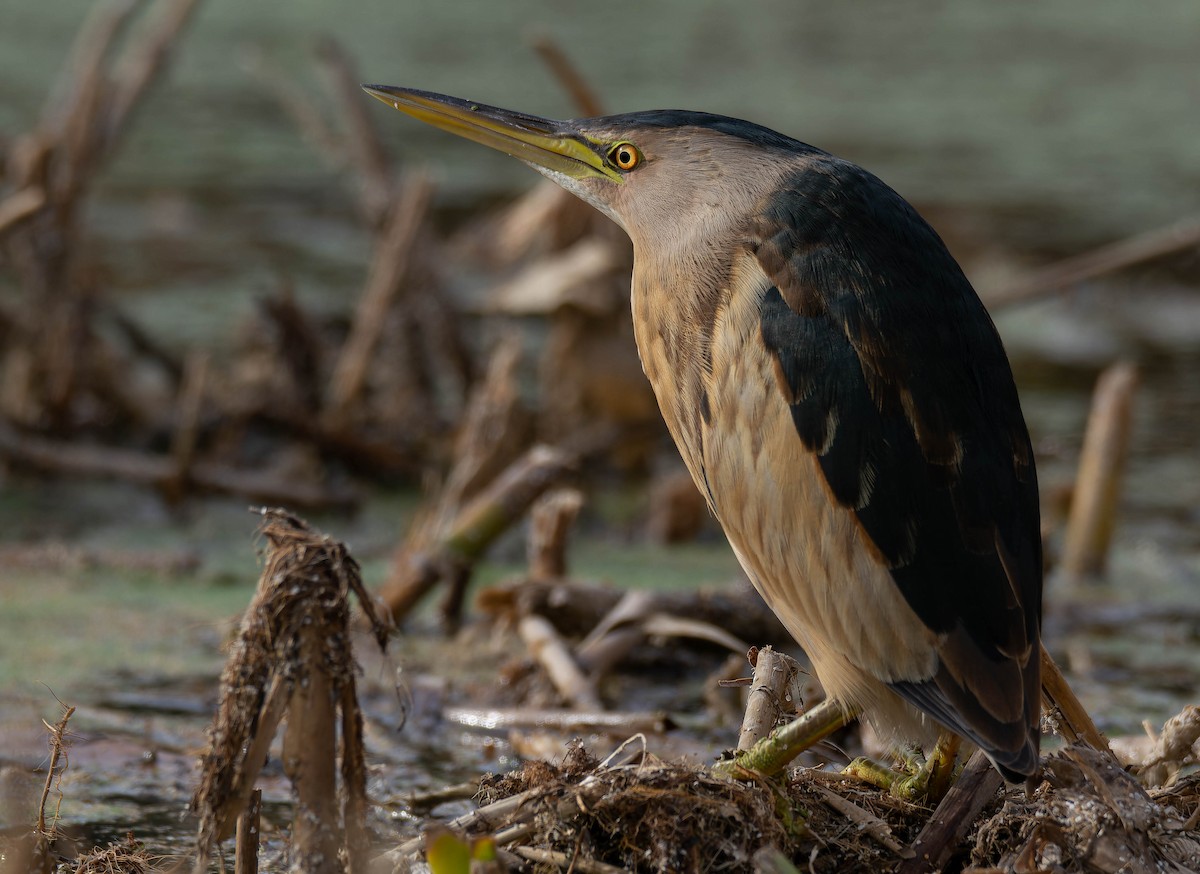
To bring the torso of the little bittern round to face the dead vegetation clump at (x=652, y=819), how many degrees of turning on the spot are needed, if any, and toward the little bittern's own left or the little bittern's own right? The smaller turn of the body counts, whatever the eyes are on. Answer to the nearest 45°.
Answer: approximately 45° to the little bittern's own left

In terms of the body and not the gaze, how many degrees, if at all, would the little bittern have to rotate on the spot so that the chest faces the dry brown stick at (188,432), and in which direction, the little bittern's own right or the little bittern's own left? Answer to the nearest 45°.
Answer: approximately 45° to the little bittern's own right

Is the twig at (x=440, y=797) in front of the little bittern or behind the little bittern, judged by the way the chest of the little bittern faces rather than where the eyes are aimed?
in front

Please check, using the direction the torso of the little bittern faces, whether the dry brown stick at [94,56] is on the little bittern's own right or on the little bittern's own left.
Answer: on the little bittern's own right

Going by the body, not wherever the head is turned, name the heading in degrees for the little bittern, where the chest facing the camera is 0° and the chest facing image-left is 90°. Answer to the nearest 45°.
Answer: approximately 90°

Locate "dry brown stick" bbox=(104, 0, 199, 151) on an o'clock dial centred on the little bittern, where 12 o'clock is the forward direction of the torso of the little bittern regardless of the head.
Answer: The dry brown stick is roughly at 2 o'clock from the little bittern.
